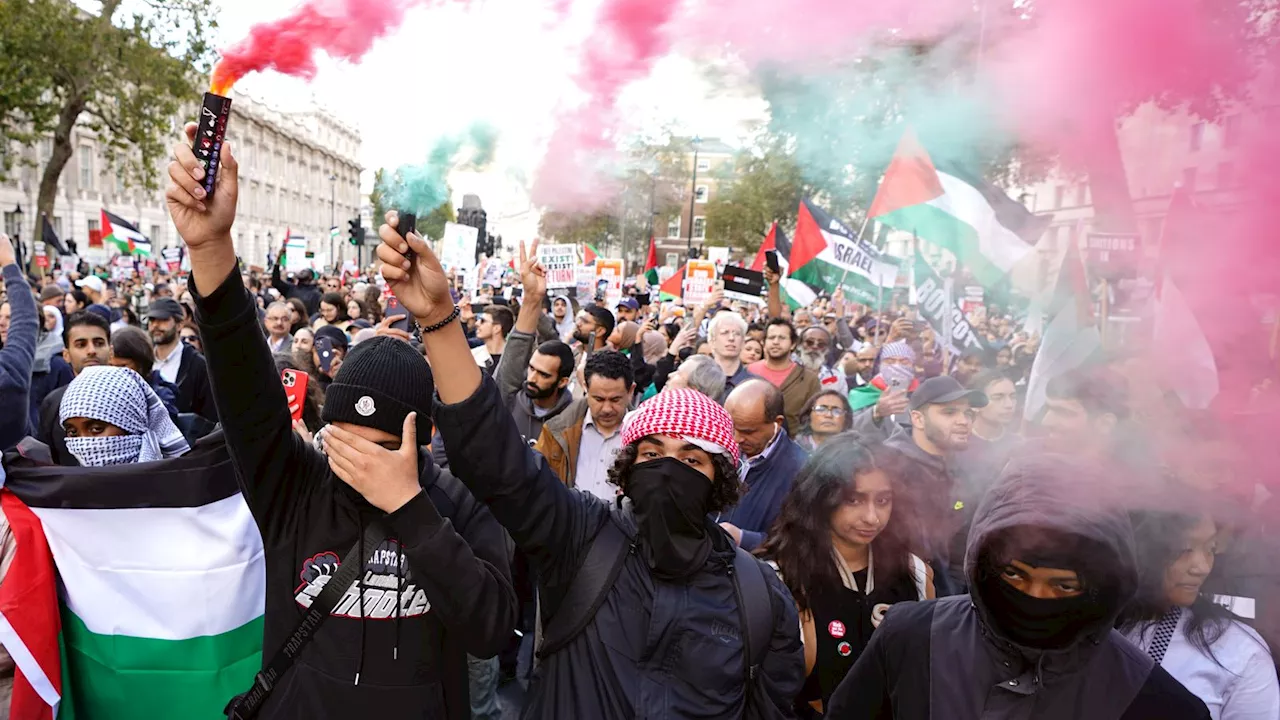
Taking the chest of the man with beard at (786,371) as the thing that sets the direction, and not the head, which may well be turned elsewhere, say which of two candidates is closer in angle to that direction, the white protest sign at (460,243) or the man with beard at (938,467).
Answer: the man with beard

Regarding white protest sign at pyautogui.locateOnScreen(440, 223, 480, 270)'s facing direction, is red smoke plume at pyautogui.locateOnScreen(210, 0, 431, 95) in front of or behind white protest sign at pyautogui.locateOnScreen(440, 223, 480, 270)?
in front

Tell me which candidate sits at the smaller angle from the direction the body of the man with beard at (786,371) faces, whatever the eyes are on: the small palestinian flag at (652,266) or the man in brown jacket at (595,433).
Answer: the man in brown jacket

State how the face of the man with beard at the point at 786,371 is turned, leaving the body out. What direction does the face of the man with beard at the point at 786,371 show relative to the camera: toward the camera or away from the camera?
toward the camera

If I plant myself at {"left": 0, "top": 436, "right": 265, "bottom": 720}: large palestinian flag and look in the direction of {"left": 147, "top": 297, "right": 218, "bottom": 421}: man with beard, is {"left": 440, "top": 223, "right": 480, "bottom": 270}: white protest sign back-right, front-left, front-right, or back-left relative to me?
front-right

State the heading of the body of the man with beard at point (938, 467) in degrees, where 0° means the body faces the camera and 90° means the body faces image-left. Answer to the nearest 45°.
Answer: approximately 315°

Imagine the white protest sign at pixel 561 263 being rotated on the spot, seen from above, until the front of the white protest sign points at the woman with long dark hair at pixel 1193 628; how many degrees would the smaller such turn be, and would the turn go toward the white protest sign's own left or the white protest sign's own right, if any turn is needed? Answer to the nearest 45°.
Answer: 0° — it already faces them

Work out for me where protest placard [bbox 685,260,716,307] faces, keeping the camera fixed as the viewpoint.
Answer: facing the viewer

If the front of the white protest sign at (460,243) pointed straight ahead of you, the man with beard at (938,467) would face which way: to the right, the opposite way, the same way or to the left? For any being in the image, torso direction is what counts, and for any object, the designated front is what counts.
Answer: the same way

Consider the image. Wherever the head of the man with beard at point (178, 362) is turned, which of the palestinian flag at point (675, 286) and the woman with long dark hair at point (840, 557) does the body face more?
the woman with long dark hair

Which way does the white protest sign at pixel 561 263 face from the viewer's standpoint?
toward the camera

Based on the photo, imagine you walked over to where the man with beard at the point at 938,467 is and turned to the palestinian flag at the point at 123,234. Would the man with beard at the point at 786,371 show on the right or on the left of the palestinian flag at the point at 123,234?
right

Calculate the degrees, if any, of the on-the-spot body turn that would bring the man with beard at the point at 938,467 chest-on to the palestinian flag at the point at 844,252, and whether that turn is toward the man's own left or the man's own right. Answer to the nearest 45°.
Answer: approximately 135° to the man's own left

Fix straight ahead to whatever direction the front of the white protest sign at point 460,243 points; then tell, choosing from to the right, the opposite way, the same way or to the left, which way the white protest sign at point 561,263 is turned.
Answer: the same way

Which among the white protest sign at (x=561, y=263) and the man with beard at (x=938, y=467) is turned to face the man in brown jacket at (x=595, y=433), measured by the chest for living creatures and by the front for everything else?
the white protest sign

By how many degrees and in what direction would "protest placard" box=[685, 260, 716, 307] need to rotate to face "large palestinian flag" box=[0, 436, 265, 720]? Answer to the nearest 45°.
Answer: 0° — it already faces it

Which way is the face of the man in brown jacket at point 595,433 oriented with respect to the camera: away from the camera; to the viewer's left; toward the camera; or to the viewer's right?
toward the camera

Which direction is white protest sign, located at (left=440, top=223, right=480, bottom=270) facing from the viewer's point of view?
toward the camera

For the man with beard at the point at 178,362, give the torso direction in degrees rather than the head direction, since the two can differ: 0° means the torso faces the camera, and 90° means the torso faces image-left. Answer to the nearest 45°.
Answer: approximately 45°

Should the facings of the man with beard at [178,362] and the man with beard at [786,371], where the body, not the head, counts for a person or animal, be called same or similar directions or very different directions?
same or similar directions

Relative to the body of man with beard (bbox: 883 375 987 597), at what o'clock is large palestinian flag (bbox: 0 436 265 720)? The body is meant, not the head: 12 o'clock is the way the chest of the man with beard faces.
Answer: The large palestinian flag is roughly at 3 o'clock from the man with beard.
